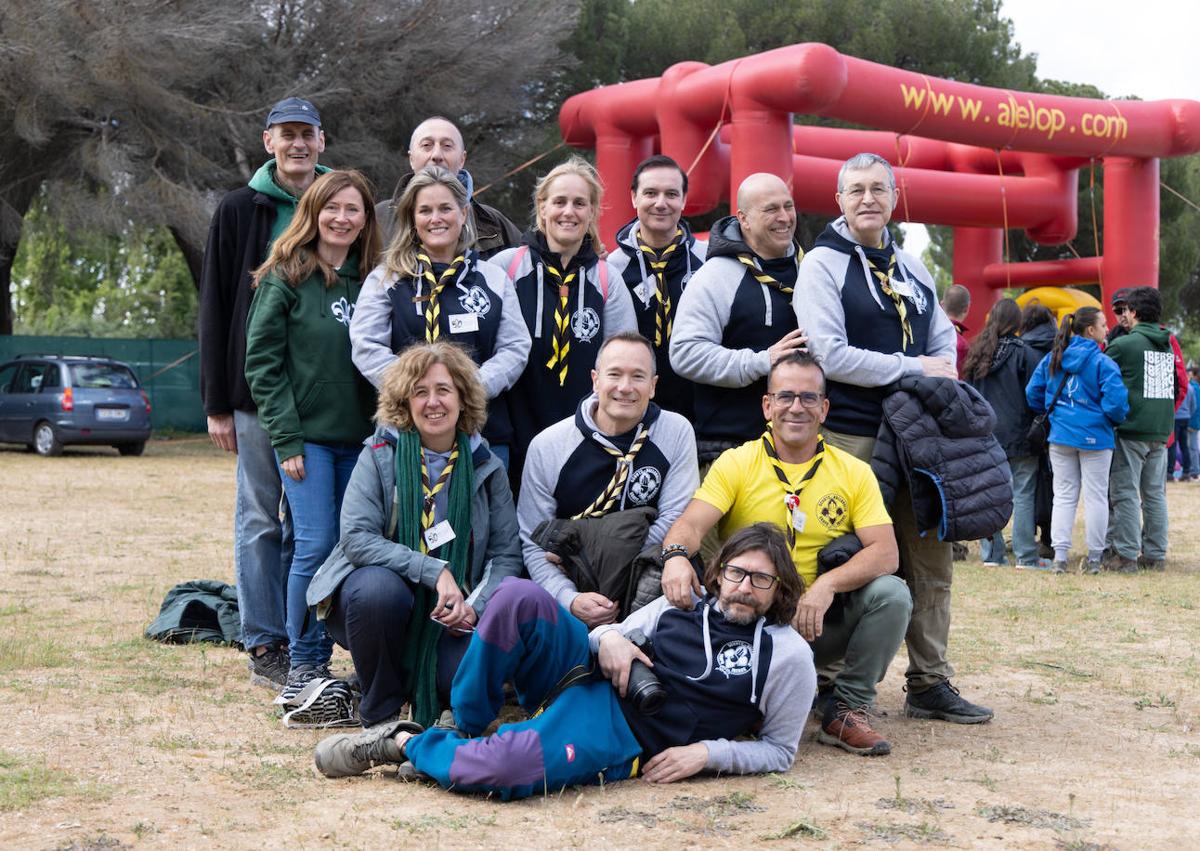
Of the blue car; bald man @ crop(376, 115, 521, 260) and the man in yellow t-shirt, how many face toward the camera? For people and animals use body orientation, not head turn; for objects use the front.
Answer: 2

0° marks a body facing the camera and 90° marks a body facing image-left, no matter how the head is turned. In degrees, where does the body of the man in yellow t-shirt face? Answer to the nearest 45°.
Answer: approximately 0°

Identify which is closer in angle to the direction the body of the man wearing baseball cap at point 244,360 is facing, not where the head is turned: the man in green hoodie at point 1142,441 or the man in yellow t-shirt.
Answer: the man in yellow t-shirt

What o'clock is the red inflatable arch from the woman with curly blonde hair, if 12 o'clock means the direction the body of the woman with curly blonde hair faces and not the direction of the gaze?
The red inflatable arch is roughly at 7 o'clock from the woman with curly blonde hair.

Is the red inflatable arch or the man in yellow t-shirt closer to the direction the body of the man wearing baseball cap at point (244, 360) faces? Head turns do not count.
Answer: the man in yellow t-shirt

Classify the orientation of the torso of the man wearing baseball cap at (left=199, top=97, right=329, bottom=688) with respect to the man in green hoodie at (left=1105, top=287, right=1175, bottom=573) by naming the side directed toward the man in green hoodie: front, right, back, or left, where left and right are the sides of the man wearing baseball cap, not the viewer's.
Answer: left

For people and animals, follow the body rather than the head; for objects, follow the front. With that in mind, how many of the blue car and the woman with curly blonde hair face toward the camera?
1

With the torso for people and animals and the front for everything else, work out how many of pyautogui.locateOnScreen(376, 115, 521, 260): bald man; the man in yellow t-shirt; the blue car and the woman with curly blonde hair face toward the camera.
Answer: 3

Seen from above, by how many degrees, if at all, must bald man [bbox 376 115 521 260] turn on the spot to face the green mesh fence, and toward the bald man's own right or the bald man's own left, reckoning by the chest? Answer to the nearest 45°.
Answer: approximately 180°

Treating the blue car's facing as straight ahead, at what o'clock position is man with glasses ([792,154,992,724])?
The man with glasses is roughly at 7 o'clock from the blue car.

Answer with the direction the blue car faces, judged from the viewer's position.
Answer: facing away from the viewer and to the left of the viewer

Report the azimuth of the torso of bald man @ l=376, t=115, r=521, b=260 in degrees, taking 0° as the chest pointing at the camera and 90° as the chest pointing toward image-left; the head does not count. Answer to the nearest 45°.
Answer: approximately 0°
